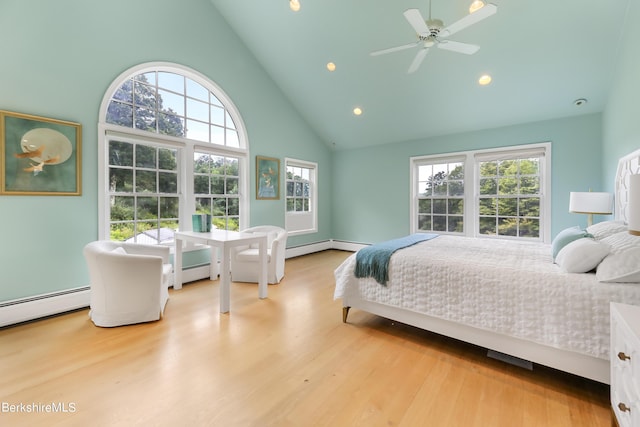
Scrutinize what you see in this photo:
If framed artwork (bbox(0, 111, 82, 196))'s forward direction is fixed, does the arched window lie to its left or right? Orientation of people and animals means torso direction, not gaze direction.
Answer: on its left

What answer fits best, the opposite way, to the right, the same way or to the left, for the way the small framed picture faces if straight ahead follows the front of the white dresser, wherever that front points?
the opposite way

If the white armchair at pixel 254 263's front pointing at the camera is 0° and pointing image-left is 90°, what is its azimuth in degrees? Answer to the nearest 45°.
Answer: approximately 45°

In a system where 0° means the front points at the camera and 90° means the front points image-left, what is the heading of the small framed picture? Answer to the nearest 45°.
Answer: approximately 315°

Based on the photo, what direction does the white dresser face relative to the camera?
to the viewer's left
